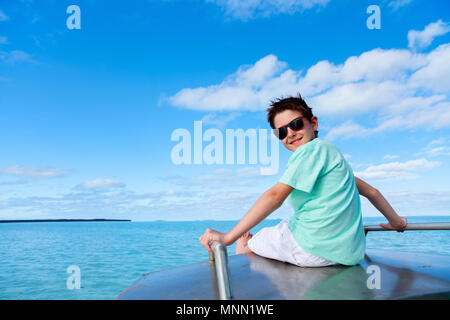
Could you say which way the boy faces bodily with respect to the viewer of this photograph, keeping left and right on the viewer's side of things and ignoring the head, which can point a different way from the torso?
facing away from the viewer and to the left of the viewer
